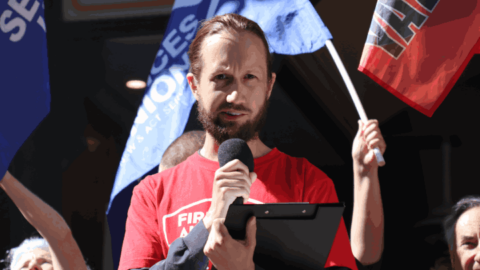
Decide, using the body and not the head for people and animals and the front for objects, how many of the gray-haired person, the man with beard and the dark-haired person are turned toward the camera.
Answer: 3

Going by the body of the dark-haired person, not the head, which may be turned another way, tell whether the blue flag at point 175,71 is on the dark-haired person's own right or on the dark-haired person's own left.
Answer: on the dark-haired person's own right

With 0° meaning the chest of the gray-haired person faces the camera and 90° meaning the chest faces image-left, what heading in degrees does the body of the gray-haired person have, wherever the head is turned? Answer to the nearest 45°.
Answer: approximately 0°

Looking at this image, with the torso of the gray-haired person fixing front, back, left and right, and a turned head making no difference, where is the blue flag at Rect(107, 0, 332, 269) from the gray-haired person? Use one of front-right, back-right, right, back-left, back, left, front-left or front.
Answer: left

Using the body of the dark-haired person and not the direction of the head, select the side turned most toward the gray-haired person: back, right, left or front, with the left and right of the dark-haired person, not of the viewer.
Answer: right

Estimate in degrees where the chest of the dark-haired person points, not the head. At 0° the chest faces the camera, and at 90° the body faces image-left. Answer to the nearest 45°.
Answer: approximately 0°

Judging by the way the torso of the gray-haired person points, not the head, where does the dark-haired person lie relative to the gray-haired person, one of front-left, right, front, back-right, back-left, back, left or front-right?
front-left

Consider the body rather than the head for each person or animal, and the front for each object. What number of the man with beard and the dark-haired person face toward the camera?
2

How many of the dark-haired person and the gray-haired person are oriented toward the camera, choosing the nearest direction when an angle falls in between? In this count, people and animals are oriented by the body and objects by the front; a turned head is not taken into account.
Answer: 2

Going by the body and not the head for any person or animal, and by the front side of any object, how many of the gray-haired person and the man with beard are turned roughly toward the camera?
2
